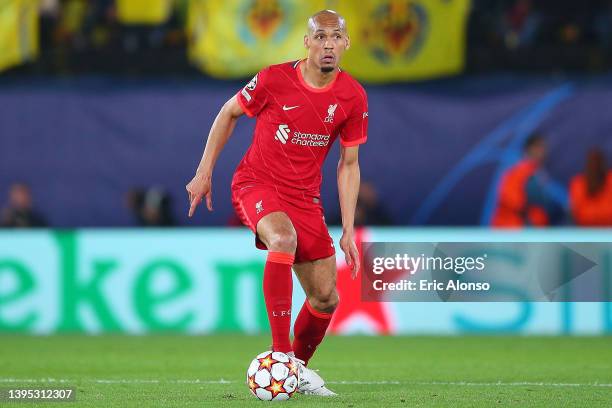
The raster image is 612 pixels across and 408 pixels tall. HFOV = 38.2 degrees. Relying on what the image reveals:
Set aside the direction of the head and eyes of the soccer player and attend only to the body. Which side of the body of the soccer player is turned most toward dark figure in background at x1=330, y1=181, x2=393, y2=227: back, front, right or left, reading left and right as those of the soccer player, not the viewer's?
back

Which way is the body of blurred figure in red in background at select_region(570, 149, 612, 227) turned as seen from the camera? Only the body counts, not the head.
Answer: away from the camera

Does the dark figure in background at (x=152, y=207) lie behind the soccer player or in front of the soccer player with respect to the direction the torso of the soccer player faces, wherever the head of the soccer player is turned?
behind

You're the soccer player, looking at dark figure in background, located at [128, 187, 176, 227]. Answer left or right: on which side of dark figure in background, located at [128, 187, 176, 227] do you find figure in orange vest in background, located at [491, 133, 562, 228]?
right

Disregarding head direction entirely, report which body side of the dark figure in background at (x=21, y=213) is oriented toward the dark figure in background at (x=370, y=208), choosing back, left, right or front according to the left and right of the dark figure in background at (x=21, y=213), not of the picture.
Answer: left

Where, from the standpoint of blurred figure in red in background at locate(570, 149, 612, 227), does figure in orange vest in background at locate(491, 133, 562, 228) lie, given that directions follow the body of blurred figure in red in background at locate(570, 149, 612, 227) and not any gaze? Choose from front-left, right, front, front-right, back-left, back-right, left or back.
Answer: left

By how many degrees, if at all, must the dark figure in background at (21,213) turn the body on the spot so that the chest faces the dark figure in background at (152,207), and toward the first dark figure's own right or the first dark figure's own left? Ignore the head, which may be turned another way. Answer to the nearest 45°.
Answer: approximately 90° to the first dark figure's own left

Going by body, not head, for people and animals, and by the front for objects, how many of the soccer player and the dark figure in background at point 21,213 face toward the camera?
2

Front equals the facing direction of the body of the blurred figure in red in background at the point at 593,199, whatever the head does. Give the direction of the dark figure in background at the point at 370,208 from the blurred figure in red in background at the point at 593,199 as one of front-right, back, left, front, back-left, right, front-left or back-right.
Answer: left
